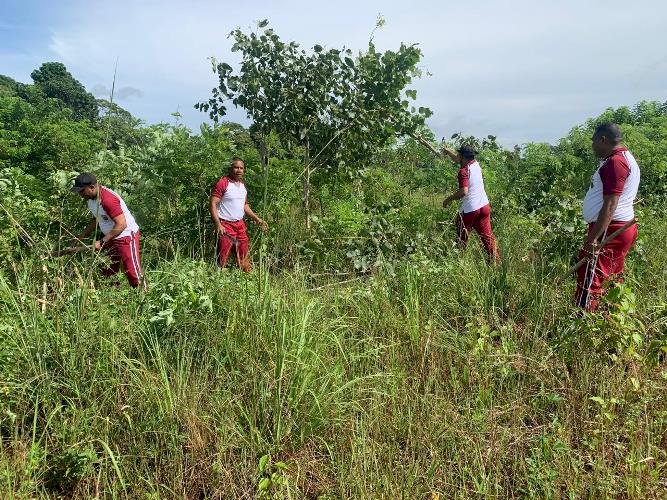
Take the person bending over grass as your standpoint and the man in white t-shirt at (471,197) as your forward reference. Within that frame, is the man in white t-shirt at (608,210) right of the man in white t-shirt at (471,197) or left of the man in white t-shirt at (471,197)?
right

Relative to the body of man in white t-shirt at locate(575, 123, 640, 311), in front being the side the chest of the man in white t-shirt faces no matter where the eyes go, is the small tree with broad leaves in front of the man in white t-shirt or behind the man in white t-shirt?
in front

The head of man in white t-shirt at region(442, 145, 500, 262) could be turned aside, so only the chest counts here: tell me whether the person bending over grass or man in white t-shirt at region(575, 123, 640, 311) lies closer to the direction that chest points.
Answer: the person bending over grass

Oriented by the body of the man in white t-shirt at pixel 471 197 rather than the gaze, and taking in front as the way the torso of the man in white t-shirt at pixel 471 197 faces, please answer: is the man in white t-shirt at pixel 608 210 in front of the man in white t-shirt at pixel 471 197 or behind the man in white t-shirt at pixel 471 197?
behind

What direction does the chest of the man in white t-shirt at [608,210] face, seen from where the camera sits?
to the viewer's left

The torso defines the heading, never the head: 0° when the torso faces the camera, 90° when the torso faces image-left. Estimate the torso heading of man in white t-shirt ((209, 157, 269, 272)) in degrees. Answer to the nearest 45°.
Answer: approximately 315°

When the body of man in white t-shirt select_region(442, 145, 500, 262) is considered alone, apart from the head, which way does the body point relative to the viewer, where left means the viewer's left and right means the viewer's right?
facing away from the viewer and to the left of the viewer

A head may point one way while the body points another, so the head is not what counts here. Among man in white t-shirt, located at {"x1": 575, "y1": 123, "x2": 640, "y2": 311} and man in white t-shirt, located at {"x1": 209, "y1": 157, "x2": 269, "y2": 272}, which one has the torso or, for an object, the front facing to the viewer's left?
man in white t-shirt, located at {"x1": 575, "y1": 123, "x2": 640, "y2": 311}

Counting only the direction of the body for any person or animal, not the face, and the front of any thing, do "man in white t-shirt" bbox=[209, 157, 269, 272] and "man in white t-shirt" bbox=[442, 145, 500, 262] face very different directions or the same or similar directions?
very different directions

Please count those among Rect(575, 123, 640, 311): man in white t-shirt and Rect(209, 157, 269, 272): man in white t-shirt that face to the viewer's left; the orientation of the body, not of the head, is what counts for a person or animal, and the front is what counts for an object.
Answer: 1

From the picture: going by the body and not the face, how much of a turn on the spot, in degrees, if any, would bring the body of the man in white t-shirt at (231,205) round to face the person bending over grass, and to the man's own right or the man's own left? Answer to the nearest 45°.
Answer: approximately 90° to the man's own right

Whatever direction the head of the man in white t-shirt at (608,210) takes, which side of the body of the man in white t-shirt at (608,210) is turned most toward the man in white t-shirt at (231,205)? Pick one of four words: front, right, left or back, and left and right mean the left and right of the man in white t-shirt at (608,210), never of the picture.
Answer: front
